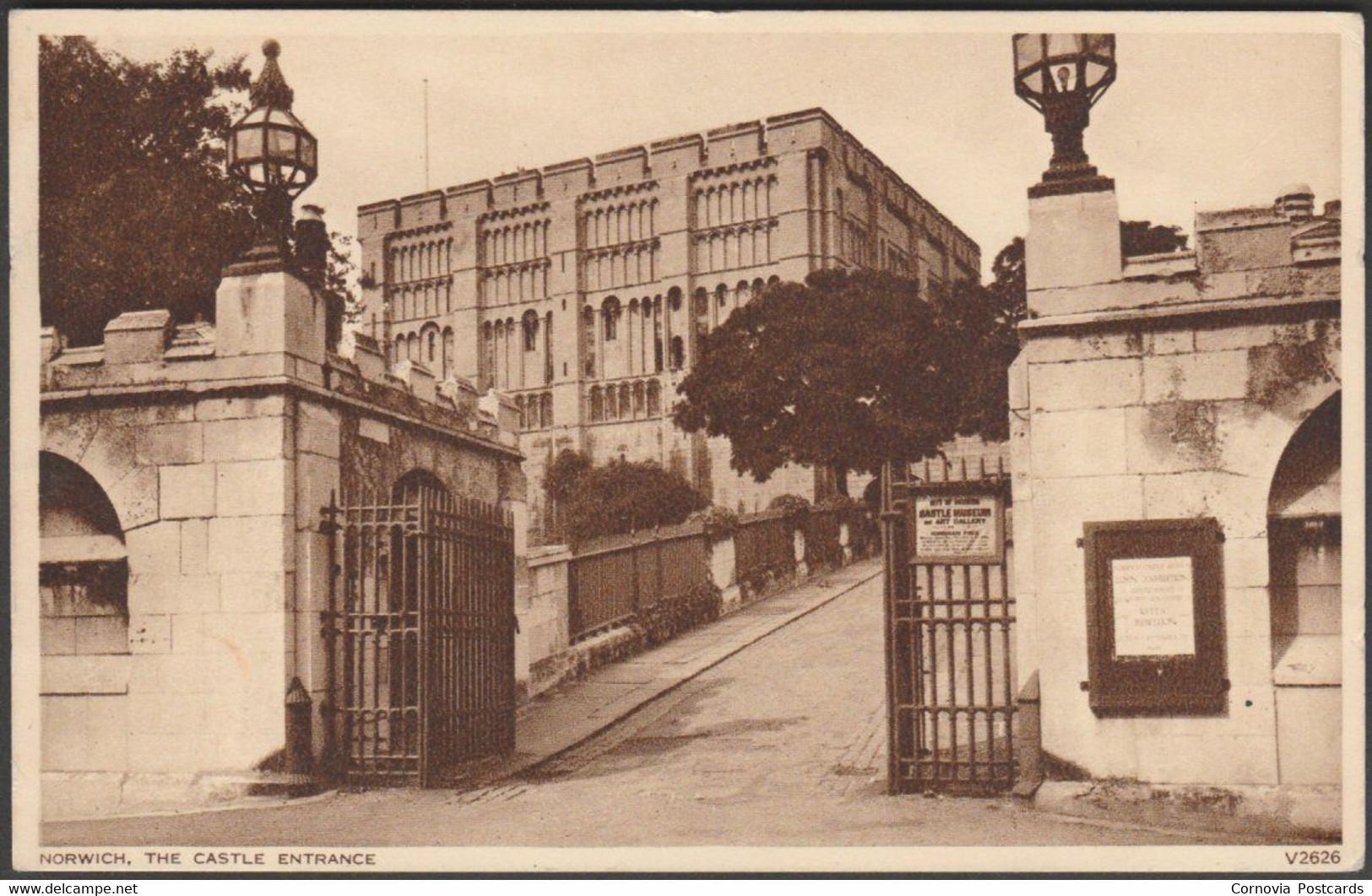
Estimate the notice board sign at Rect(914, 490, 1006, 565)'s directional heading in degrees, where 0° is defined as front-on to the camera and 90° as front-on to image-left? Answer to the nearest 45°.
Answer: approximately 0°

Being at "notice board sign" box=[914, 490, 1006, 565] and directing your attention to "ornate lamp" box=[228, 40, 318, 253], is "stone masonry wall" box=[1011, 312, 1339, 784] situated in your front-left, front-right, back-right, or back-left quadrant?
back-left

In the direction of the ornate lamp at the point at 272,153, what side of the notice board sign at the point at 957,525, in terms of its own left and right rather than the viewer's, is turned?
right

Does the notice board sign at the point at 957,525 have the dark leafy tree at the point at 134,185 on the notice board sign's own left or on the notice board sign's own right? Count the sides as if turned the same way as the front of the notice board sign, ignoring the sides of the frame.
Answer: on the notice board sign's own right

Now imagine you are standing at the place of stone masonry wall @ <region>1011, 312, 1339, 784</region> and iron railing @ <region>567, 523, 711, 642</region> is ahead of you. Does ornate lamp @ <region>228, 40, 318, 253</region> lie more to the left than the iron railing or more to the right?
left

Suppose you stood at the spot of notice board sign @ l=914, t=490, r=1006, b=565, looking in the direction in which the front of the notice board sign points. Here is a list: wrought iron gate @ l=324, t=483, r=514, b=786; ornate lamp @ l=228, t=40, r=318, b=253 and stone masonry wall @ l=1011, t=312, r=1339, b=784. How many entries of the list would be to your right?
2

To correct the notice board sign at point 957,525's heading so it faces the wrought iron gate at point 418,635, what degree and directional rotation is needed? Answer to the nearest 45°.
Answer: approximately 90° to its right

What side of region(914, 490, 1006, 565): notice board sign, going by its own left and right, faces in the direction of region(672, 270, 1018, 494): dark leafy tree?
back
